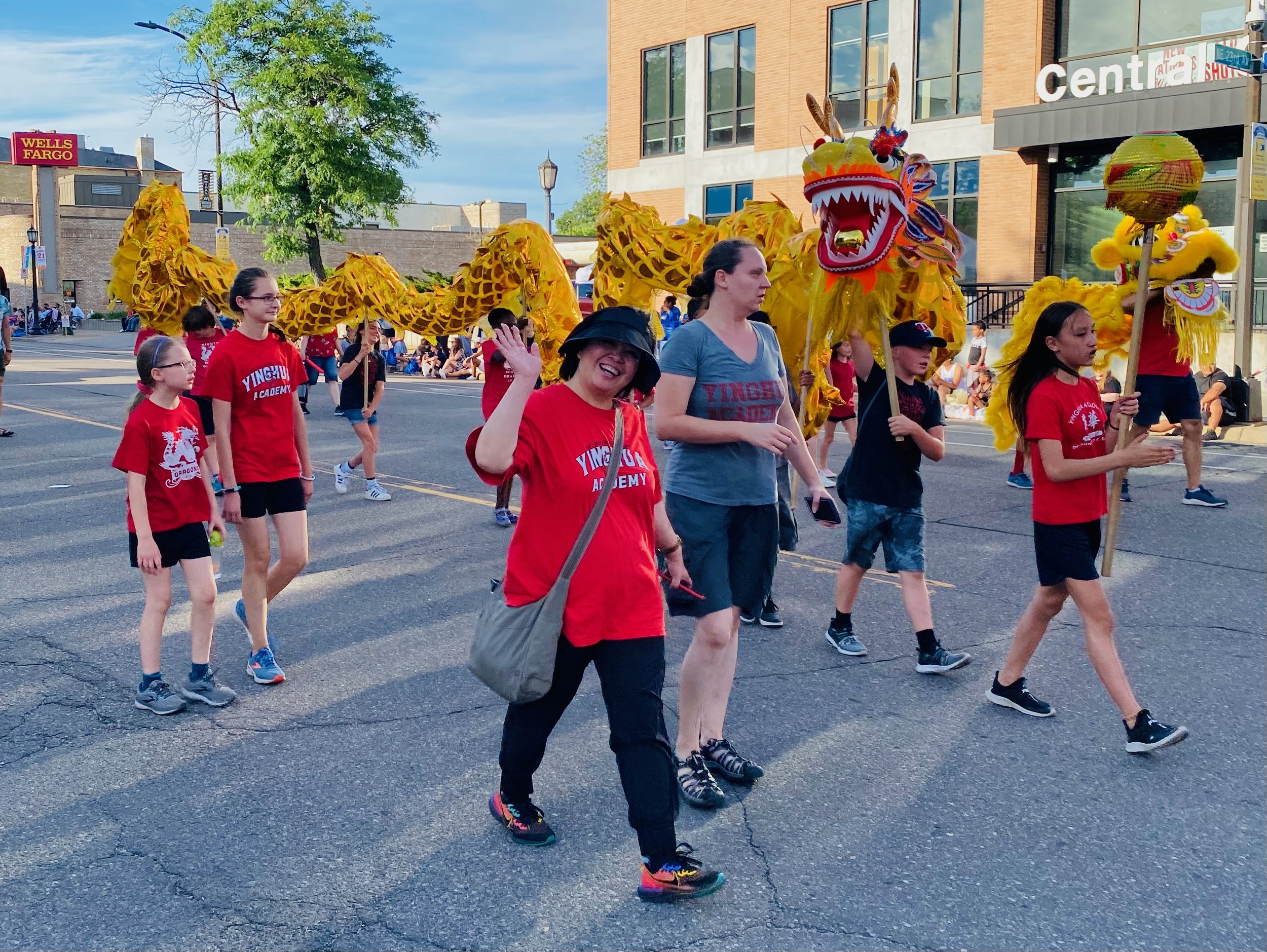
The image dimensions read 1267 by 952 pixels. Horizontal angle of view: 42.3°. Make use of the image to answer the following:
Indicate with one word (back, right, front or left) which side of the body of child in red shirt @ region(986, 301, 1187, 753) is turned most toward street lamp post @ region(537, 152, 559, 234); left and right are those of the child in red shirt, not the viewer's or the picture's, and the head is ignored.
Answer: back

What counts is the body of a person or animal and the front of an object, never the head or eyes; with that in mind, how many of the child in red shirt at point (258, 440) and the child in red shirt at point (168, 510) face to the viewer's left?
0

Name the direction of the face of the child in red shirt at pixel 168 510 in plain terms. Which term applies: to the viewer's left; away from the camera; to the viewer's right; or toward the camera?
to the viewer's right

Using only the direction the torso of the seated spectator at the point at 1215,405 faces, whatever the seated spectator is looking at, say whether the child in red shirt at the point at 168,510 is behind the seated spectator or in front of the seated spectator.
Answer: in front

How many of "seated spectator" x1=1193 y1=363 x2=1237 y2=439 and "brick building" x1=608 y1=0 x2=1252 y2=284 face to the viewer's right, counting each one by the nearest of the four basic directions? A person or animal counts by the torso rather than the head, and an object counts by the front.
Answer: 0

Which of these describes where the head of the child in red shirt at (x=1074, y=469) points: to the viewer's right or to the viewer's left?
to the viewer's right

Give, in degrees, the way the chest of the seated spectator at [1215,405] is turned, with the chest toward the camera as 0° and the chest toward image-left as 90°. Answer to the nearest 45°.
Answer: approximately 45°

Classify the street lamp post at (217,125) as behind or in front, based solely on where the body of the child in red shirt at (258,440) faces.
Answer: behind

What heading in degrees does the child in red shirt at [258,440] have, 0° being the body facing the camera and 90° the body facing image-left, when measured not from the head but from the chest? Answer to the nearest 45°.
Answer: approximately 315°

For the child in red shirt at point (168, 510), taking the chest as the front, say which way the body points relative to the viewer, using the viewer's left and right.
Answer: facing the viewer and to the right of the viewer

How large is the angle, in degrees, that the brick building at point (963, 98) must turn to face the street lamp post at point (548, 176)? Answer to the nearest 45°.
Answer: approximately 45° to its right

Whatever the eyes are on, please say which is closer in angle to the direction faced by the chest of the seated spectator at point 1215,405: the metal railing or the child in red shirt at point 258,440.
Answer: the child in red shirt

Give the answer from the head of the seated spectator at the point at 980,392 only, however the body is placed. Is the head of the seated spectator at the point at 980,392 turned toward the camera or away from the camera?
toward the camera

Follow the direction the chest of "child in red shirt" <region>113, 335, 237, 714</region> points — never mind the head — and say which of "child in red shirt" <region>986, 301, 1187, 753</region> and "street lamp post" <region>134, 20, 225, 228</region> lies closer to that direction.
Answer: the child in red shirt
